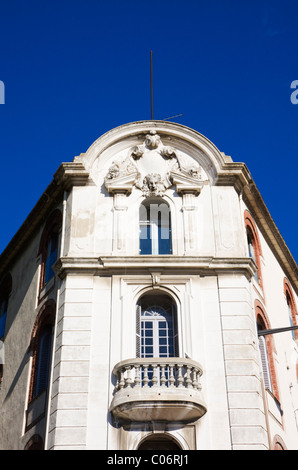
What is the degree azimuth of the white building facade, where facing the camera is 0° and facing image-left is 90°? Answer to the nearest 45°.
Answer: approximately 0°
